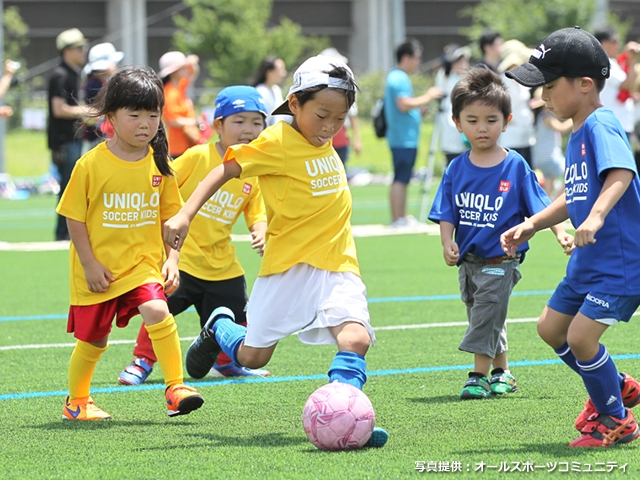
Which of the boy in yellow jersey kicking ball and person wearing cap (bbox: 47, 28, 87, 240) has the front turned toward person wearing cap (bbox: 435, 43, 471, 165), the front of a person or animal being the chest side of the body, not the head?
person wearing cap (bbox: 47, 28, 87, 240)

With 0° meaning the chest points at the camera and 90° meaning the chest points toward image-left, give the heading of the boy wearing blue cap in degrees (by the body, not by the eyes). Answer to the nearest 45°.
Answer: approximately 315°

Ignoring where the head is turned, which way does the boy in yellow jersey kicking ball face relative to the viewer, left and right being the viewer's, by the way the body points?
facing the viewer and to the right of the viewer

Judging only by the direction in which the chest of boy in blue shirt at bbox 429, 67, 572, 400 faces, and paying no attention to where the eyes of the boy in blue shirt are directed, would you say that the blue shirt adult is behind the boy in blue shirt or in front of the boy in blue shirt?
behind

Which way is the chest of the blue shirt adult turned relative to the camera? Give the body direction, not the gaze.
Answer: to the viewer's right

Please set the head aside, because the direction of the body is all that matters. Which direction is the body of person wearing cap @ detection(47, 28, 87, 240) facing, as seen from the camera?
to the viewer's right

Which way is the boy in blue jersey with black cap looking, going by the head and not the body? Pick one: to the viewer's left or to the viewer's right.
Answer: to the viewer's left

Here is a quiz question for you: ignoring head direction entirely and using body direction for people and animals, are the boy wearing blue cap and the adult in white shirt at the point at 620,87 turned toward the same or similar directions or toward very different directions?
same or similar directions
